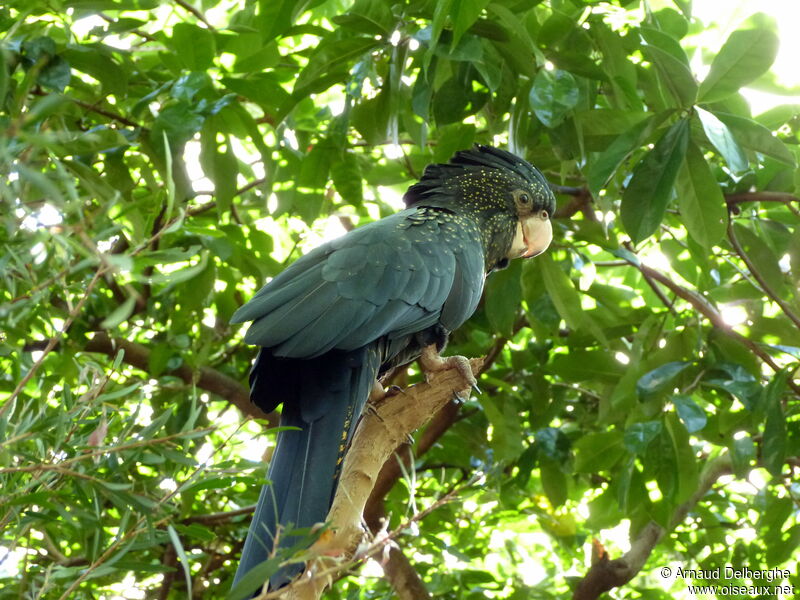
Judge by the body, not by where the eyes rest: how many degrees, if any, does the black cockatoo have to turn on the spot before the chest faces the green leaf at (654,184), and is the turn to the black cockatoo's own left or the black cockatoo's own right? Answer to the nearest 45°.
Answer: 0° — it already faces it

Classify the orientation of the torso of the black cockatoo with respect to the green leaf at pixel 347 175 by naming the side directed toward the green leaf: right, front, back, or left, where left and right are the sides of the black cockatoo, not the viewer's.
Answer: left

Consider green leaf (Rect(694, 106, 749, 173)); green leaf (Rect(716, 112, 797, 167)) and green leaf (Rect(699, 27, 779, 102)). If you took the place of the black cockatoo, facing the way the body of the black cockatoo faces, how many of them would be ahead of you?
3

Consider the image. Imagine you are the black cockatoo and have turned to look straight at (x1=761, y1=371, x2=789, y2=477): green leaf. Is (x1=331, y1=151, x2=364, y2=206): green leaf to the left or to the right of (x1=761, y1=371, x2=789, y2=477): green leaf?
left

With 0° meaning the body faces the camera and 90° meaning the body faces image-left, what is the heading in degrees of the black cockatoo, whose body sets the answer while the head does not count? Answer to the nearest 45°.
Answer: approximately 270°

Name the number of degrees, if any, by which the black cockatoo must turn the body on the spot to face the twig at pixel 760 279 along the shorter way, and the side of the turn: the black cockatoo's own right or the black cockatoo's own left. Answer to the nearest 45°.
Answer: approximately 45° to the black cockatoo's own left

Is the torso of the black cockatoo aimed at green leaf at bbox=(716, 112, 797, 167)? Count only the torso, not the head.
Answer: yes
